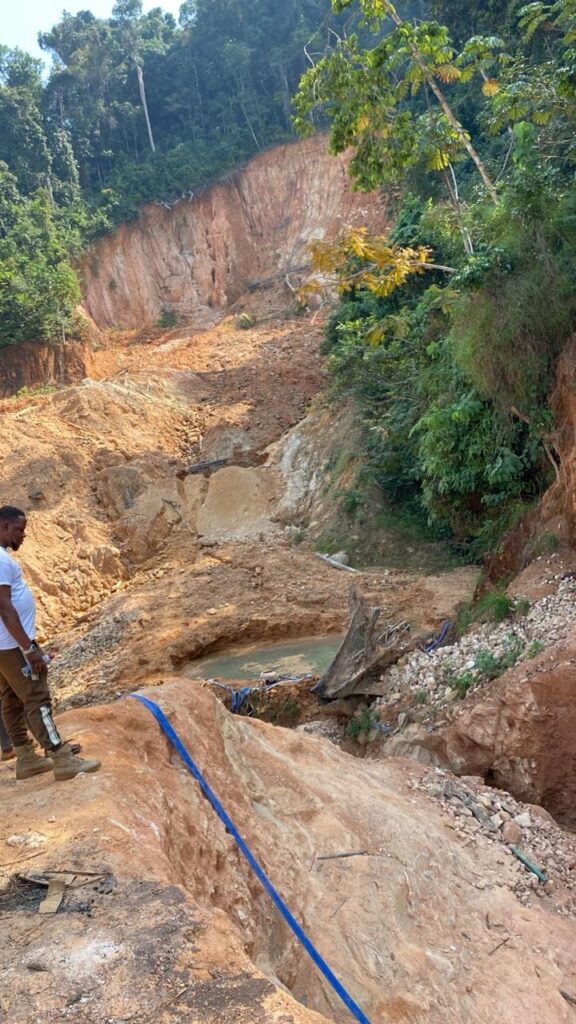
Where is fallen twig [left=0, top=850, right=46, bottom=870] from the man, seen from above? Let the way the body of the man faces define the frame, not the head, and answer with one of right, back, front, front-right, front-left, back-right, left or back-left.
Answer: right

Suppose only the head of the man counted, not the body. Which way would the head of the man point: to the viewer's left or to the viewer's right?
to the viewer's right

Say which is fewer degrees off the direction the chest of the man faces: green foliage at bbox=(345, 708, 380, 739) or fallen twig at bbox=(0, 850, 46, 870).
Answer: the green foliage

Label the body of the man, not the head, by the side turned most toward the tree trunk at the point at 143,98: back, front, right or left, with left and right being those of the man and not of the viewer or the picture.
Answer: left

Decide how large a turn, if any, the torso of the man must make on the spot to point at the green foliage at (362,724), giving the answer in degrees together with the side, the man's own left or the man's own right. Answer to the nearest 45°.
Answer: approximately 45° to the man's own left

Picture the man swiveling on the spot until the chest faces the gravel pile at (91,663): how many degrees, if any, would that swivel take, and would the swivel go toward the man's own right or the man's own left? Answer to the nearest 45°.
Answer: approximately 90° to the man's own left

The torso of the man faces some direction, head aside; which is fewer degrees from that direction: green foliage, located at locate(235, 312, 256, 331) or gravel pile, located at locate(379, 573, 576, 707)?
the gravel pile

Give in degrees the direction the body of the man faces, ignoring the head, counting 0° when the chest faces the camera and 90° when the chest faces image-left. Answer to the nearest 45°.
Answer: approximately 270°

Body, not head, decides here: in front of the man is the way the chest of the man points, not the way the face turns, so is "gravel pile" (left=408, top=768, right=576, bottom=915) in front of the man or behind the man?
in front
